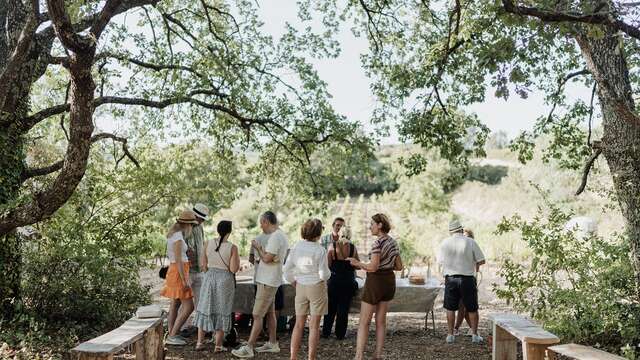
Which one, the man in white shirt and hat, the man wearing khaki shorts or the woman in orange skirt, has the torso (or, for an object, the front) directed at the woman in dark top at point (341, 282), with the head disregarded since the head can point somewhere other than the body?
the woman in orange skirt

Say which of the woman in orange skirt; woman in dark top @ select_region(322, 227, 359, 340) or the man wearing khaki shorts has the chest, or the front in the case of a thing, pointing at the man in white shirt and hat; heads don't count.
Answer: the woman in orange skirt

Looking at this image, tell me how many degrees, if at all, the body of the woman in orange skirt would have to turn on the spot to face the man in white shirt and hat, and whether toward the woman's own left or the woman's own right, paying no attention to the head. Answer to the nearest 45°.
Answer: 0° — they already face them

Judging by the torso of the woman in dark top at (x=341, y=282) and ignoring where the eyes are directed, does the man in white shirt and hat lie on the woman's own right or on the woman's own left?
on the woman's own right

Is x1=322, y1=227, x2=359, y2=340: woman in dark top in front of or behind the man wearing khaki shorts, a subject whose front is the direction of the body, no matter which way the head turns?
behind

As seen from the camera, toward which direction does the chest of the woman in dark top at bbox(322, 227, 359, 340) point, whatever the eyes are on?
away from the camera

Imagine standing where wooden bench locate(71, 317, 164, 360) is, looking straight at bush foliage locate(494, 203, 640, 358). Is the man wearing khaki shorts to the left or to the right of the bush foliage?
left

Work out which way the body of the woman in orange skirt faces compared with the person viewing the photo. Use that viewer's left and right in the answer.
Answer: facing to the right of the viewer

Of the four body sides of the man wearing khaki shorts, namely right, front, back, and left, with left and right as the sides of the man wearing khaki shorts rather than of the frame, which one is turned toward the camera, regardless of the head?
left

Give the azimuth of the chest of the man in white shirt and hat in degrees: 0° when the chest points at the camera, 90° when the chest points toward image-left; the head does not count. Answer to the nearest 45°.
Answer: approximately 180°

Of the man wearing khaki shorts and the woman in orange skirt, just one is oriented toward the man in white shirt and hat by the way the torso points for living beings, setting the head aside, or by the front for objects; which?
the woman in orange skirt

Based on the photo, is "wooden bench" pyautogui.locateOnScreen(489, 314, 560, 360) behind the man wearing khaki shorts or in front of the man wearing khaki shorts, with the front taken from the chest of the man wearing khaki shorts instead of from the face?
behind
